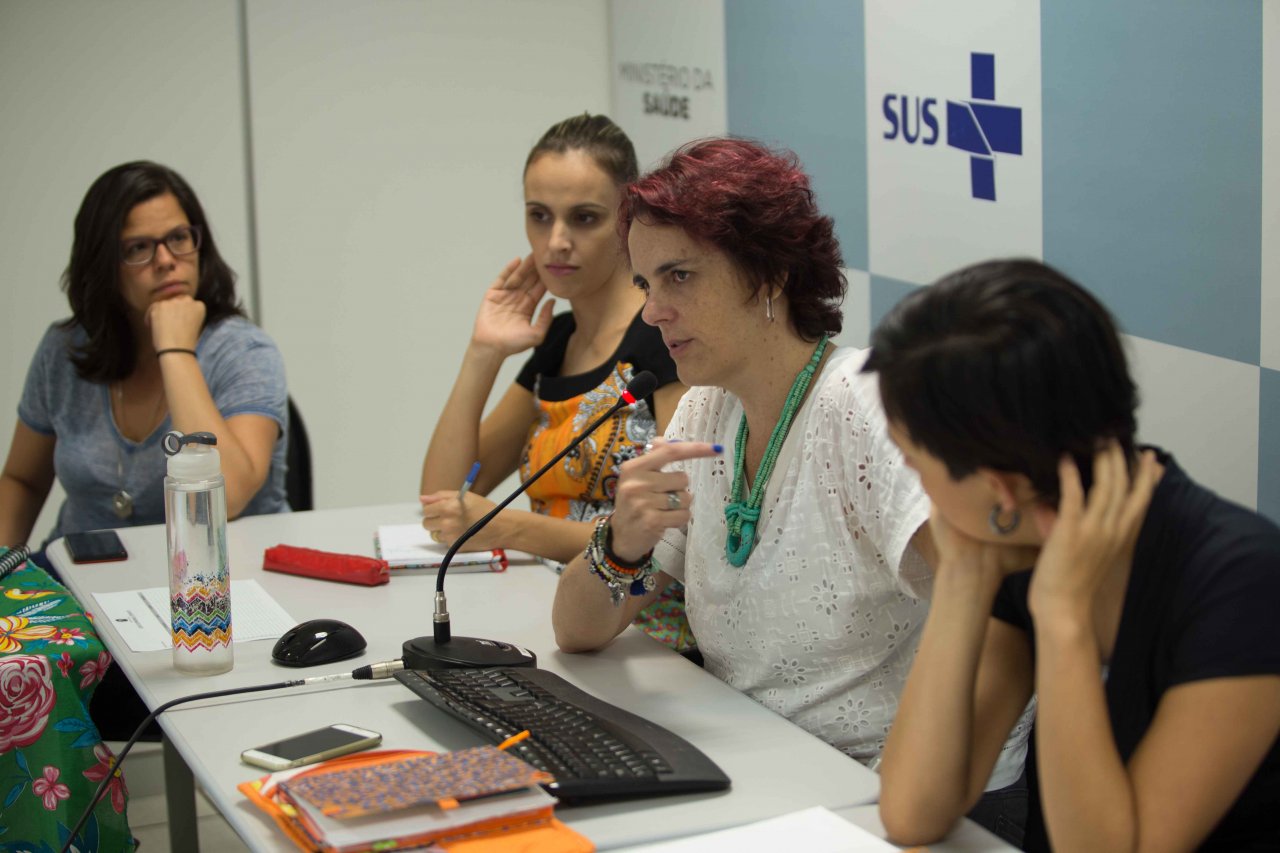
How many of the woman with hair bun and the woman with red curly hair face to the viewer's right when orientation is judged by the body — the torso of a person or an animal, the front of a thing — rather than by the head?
0

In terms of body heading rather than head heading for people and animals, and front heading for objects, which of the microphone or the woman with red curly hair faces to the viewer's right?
the microphone

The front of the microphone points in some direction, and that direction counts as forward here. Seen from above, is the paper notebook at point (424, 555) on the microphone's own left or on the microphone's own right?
on the microphone's own left

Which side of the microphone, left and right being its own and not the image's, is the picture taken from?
right

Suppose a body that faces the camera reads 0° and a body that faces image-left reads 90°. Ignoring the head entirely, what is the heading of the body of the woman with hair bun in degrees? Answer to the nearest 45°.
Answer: approximately 45°

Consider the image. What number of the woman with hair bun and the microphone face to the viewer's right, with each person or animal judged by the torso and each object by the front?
1

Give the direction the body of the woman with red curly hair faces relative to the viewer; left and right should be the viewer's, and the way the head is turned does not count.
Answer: facing the viewer and to the left of the viewer
